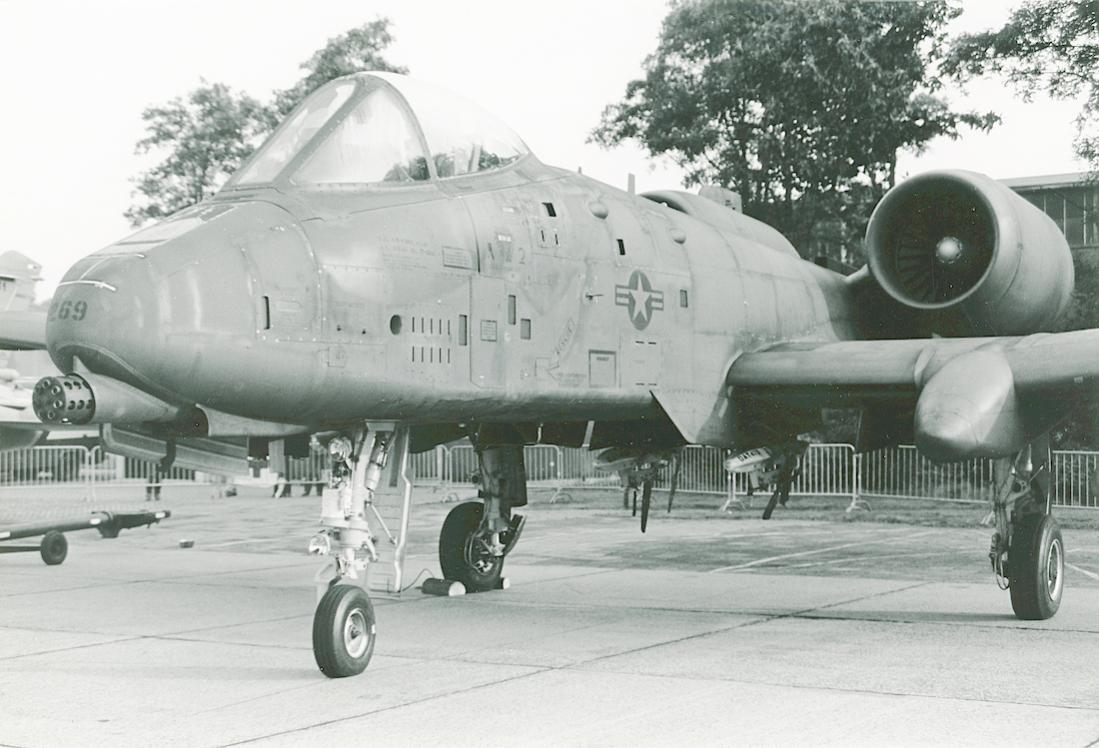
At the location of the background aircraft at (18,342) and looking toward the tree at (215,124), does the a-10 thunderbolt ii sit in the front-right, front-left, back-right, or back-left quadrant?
back-right

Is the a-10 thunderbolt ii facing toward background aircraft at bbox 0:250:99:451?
no

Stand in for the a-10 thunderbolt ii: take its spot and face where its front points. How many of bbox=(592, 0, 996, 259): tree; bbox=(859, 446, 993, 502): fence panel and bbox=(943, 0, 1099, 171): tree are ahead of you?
0

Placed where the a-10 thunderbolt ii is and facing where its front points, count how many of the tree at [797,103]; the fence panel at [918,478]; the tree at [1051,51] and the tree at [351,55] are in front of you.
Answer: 0

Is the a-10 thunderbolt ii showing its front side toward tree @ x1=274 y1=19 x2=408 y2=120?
no

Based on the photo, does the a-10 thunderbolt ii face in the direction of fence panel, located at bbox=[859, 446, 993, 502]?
no

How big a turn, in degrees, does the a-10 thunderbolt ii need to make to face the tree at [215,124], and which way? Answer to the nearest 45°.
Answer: approximately 135° to its right

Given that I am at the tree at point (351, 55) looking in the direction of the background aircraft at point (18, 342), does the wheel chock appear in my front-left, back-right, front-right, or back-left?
front-left

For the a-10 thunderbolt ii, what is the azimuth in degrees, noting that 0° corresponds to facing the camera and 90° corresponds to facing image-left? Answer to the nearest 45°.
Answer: approximately 45°

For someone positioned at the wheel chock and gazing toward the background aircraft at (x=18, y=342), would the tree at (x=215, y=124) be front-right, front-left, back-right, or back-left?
front-right

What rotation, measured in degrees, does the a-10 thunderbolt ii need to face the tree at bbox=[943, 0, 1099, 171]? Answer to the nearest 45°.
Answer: approximately 180°

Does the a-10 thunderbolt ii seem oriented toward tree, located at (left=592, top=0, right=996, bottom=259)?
no
